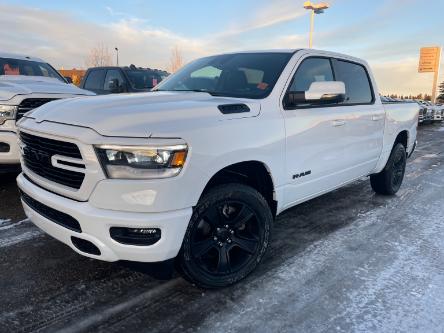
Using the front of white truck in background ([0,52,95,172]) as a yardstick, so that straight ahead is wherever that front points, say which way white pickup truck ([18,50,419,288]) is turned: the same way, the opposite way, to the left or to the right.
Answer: to the right

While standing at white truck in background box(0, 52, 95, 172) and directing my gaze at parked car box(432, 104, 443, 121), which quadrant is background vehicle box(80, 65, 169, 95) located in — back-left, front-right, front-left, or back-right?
front-left

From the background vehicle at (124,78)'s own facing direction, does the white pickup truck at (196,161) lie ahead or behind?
ahead

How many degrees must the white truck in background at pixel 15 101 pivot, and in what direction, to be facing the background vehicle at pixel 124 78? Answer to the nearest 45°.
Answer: approximately 90° to its left

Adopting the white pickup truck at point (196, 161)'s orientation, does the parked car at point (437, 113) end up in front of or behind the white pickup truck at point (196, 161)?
behind

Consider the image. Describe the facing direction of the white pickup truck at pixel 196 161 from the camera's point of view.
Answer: facing the viewer and to the left of the viewer

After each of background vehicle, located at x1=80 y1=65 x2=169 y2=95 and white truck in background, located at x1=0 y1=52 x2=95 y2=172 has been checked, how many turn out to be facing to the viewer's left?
0

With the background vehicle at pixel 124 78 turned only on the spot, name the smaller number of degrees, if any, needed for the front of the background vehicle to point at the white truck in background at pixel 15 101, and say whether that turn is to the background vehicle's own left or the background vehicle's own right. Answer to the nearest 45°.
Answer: approximately 45° to the background vehicle's own right

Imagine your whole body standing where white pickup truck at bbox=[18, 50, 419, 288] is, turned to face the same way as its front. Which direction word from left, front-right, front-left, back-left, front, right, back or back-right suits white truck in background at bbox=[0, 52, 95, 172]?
right

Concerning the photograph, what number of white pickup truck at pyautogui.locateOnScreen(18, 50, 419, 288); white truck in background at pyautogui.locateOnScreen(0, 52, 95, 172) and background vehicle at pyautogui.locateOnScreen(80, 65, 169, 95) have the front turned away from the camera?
0

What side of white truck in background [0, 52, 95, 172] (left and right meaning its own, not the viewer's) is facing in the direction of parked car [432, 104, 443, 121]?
left

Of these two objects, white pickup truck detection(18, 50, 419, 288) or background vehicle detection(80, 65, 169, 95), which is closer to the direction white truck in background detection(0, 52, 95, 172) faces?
the white pickup truck

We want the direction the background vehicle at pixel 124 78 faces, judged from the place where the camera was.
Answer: facing the viewer and to the right of the viewer

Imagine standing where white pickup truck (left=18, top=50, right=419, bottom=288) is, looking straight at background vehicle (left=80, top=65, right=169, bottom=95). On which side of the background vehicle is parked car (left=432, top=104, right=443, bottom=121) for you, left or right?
right
